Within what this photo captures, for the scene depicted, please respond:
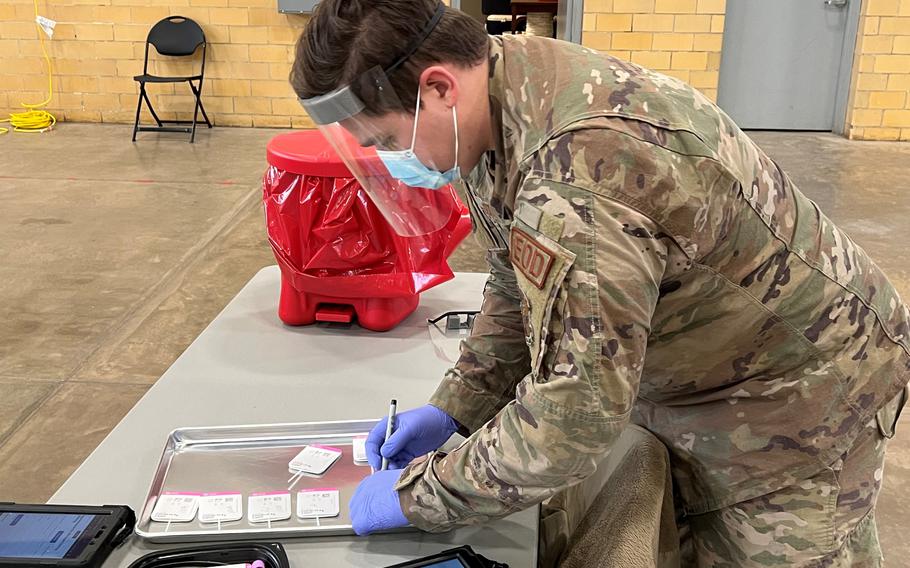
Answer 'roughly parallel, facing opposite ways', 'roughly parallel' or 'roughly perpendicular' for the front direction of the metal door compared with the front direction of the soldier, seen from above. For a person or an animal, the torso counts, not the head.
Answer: roughly perpendicular

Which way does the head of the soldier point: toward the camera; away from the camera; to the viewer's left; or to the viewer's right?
to the viewer's left

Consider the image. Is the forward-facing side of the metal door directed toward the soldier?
yes

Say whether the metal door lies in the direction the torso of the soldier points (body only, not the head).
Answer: no

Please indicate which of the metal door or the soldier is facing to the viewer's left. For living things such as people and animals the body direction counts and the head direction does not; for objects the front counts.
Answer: the soldier

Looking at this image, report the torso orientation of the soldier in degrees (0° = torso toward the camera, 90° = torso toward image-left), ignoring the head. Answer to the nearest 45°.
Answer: approximately 90°

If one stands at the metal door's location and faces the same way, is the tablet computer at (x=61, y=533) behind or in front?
in front

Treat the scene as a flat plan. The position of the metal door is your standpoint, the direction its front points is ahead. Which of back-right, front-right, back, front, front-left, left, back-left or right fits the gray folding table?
front

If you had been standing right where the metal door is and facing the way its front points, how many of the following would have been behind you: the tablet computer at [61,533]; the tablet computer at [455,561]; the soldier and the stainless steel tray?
0

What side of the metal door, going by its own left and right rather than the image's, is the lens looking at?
front

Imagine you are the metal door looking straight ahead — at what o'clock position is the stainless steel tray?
The stainless steel tray is roughly at 12 o'clock from the metal door.

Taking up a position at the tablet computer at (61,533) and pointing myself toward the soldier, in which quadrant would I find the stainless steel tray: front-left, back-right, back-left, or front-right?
front-left

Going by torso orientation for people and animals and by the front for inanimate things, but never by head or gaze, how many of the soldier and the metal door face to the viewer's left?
1
